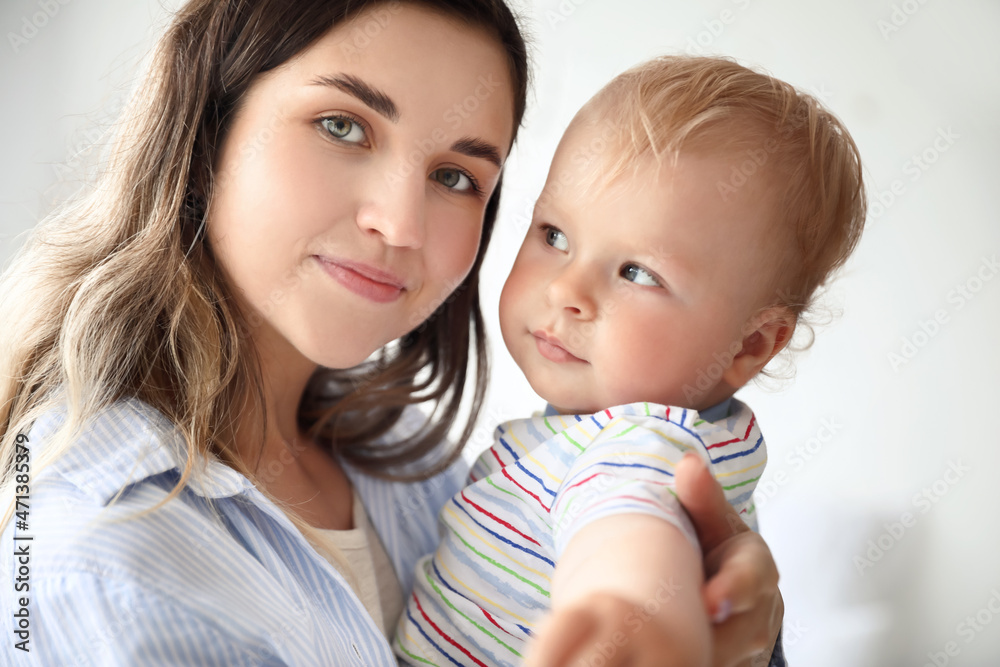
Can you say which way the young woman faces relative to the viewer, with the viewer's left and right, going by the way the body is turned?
facing the viewer and to the right of the viewer

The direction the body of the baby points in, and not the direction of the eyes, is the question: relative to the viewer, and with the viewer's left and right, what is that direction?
facing the viewer and to the left of the viewer

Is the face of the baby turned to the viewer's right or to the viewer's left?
to the viewer's left
